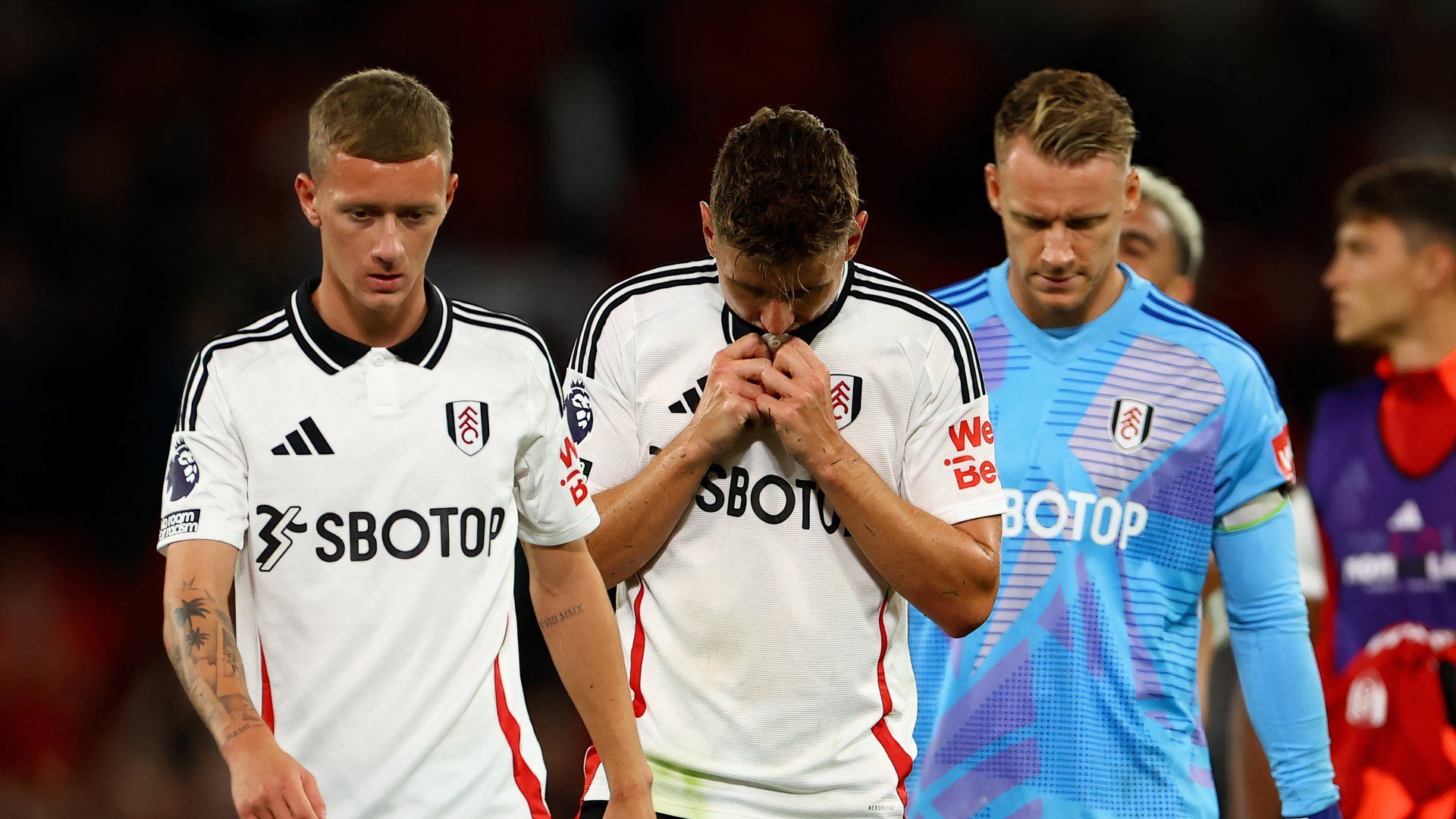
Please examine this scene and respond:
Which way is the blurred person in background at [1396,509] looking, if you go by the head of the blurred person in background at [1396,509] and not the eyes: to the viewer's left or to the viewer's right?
to the viewer's left

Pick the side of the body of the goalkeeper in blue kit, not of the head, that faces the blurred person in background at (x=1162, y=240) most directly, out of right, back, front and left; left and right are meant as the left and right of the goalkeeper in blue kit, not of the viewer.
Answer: back

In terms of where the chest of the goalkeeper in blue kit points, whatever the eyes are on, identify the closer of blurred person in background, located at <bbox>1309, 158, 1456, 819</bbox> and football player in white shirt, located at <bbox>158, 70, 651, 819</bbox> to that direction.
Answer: the football player in white shirt

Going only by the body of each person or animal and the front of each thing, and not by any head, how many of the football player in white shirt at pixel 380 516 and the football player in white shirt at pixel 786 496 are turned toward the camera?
2

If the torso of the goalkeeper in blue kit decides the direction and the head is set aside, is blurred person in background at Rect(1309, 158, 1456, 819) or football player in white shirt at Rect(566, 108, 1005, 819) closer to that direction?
the football player in white shirt

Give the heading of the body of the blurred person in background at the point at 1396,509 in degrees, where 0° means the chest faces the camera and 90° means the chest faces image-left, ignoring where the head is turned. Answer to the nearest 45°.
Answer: approximately 45°

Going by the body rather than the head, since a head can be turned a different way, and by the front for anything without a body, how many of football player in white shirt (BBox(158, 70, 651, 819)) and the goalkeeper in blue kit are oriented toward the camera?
2
